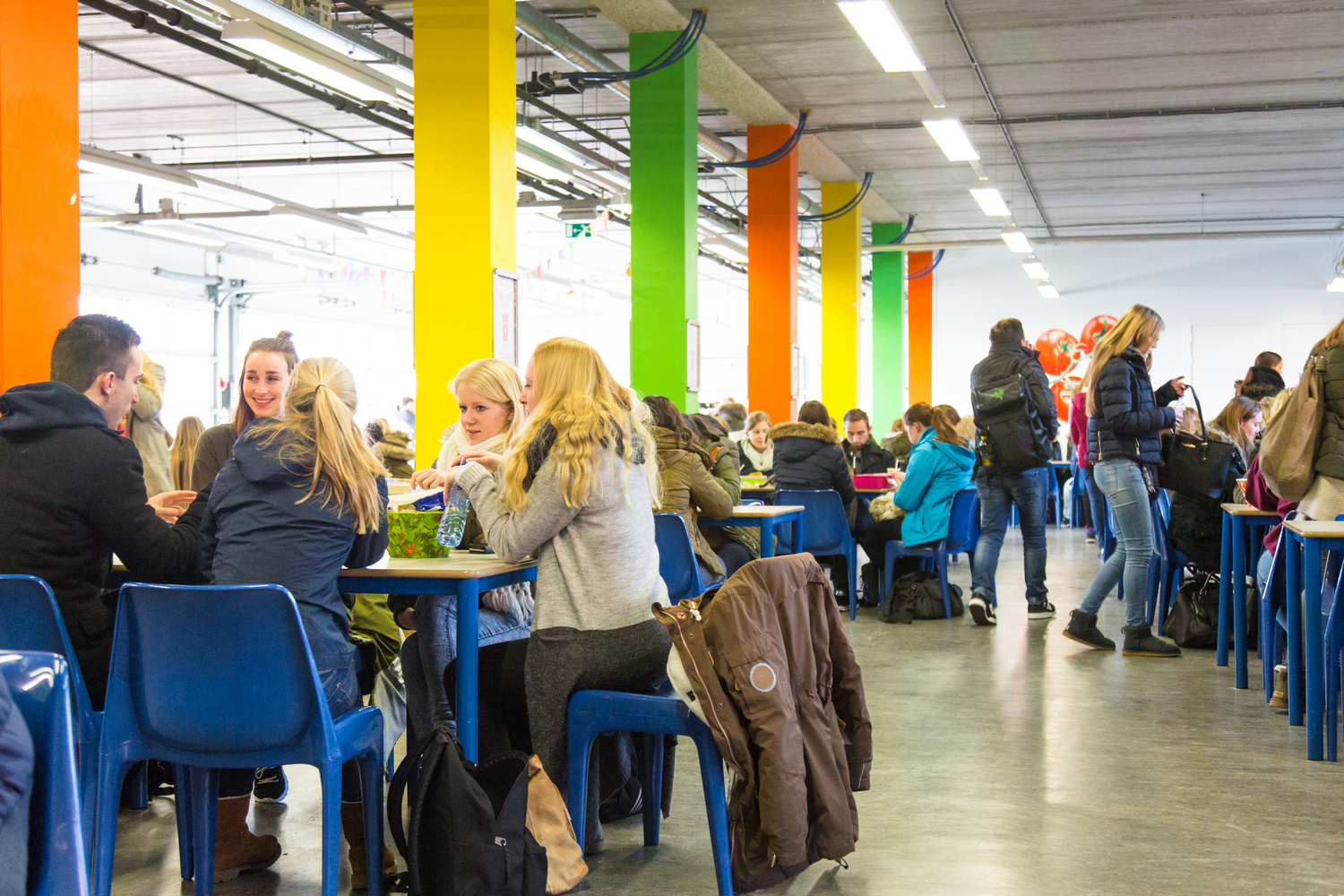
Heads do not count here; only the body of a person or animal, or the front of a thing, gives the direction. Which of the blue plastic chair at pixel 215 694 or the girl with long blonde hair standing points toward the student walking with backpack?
the blue plastic chair

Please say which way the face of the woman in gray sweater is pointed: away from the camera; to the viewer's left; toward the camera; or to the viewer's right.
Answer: to the viewer's left

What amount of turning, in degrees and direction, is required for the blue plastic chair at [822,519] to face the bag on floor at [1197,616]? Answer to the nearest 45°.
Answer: approximately 135° to its right

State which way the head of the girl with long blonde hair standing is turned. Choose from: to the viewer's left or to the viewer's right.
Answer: to the viewer's right

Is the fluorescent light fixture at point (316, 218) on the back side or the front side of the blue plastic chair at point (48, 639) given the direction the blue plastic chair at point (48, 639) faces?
on the front side

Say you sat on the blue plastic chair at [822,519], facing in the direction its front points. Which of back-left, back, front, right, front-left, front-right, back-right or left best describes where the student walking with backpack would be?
right

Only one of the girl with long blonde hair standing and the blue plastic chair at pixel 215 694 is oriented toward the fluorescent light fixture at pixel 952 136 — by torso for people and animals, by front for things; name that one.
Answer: the blue plastic chair

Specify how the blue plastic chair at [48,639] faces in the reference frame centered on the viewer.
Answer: facing away from the viewer and to the right of the viewer

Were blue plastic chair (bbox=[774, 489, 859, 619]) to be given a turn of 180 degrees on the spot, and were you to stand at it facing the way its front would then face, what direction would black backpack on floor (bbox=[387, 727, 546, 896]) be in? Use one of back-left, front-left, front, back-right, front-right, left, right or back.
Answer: front

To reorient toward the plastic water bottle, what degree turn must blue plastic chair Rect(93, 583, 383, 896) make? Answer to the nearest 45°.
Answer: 0° — it already faces it

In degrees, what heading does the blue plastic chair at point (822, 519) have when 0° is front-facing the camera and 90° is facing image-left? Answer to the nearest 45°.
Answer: approximately 180°

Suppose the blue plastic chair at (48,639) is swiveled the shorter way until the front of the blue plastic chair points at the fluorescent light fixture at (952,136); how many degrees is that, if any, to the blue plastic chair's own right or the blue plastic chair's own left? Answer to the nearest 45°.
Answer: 0° — it already faces it

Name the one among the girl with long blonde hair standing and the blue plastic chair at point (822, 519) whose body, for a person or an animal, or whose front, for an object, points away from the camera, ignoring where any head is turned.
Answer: the blue plastic chair

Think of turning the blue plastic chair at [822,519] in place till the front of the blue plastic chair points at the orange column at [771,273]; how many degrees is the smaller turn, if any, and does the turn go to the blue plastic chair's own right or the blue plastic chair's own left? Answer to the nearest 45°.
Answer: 0° — it already faces it

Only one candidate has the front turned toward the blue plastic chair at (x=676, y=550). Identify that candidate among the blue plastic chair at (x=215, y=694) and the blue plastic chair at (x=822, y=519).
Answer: the blue plastic chair at (x=215, y=694)

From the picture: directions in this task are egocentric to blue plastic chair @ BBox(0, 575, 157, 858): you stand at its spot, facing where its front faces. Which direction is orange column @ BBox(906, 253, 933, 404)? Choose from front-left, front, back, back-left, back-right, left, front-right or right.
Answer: front
